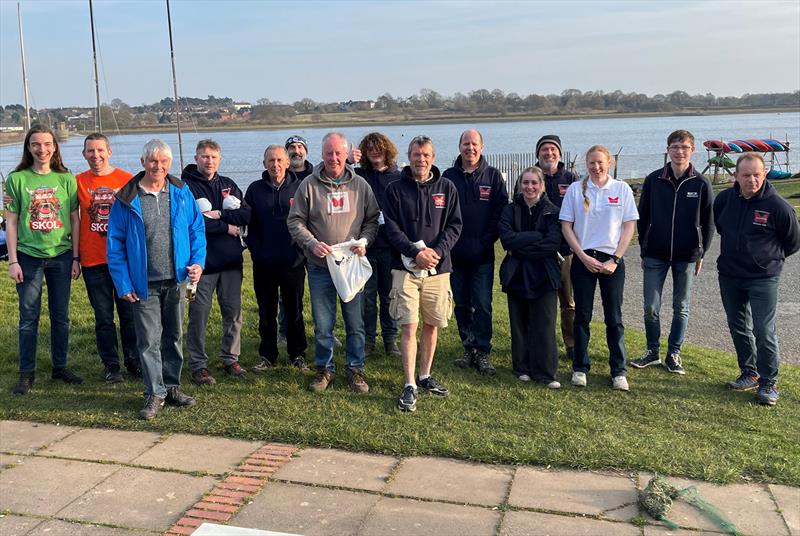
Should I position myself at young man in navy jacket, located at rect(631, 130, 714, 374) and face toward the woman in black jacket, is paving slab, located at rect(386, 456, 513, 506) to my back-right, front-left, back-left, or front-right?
front-left

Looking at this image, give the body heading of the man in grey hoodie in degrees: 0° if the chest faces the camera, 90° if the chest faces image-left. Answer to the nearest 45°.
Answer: approximately 0°

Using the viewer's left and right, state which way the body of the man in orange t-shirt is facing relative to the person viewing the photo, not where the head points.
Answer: facing the viewer

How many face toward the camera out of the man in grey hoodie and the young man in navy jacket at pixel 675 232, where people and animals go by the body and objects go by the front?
2

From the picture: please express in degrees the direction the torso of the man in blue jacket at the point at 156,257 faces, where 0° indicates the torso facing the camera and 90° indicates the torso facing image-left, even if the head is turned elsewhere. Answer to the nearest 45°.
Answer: approximately 0°

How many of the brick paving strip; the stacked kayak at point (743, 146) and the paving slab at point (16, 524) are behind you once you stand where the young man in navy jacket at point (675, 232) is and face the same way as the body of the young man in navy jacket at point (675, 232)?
1

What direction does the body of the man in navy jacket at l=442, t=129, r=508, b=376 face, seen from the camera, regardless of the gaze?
toward the camera

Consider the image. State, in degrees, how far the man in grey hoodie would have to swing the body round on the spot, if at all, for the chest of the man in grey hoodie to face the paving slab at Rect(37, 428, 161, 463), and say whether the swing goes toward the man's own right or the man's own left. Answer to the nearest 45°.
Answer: approximately 45° to the man's own right

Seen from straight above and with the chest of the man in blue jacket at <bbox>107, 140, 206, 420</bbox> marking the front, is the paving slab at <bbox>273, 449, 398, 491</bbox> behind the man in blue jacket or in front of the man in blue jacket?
in front

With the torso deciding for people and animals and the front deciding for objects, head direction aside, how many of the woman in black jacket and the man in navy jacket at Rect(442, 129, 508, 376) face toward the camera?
2

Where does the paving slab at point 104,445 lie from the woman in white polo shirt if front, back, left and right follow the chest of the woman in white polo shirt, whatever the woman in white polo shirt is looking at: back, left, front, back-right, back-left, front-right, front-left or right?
front-right

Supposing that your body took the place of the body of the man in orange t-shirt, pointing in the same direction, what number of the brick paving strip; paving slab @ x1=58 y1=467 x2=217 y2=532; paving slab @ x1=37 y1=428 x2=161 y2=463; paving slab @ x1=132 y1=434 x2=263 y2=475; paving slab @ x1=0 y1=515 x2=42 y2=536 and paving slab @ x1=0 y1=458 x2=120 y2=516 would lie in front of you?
6

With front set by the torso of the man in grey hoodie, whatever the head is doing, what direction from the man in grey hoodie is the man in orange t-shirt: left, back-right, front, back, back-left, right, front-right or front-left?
right

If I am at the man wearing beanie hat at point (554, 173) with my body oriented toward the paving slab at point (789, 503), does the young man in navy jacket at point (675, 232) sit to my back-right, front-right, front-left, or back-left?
front-left
